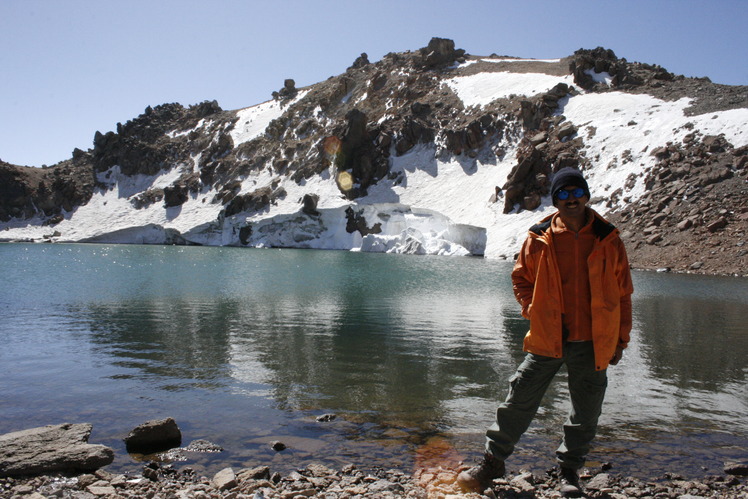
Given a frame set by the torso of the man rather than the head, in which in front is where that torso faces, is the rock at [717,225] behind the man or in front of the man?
behind

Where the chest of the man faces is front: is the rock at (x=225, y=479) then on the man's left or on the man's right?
on the man's right

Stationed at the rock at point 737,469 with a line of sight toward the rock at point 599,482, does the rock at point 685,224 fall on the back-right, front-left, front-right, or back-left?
back-right

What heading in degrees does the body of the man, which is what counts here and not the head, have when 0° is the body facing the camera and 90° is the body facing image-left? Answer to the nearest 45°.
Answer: approximately 0°

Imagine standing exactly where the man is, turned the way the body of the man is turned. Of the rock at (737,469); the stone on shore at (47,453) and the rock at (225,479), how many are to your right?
2

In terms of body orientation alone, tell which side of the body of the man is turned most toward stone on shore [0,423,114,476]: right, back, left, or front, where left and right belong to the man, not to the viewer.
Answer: right

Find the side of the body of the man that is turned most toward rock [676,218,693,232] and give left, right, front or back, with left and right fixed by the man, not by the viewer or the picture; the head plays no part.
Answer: back

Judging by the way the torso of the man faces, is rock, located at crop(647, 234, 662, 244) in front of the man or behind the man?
behind

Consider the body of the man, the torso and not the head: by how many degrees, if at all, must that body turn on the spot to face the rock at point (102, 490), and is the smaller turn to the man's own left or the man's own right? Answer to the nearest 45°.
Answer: approximately 90° to the man's own right
